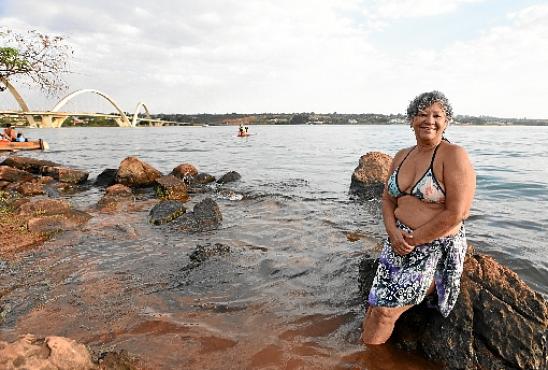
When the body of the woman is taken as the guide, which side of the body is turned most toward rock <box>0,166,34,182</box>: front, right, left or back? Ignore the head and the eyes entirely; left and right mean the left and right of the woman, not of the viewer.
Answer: right

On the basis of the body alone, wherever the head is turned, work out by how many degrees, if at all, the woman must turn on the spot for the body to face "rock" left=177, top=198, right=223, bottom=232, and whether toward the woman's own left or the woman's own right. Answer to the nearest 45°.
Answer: approximately 90° to the woman's own right

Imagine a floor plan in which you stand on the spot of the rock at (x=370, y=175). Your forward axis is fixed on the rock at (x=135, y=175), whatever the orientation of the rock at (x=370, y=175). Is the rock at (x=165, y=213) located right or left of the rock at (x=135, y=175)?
left

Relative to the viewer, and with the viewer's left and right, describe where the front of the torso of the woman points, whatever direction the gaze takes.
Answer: facing the viewer and to the left of the viewer

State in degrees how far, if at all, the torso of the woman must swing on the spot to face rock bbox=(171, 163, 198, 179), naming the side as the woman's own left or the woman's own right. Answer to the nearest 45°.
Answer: approximately 90° to the woman's own right
